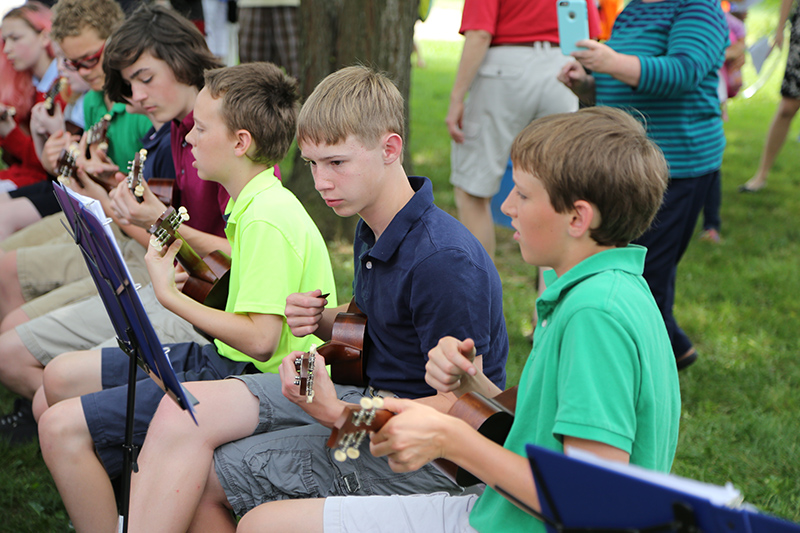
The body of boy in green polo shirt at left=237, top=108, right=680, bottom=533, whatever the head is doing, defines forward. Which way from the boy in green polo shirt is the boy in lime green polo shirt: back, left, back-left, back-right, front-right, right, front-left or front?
front-right

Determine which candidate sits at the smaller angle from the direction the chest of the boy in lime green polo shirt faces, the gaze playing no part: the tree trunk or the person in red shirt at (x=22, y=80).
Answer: the person in red shirt

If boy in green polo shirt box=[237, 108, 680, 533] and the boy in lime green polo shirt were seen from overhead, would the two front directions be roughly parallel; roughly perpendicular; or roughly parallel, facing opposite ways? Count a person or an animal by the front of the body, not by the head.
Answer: roughly parallel

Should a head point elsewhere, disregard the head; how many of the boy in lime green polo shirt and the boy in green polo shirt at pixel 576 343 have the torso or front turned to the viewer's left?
2

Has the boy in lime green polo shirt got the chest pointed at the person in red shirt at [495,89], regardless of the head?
no

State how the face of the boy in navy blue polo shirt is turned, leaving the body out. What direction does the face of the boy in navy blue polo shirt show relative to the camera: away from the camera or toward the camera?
toward the camera

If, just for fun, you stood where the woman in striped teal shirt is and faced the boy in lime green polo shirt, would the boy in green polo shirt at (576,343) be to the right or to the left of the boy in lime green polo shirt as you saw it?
left

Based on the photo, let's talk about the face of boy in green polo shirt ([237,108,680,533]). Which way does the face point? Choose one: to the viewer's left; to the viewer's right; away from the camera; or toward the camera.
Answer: to the viewer's left

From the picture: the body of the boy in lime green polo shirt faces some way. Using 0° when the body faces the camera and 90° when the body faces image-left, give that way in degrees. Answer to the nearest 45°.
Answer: approximately 90°

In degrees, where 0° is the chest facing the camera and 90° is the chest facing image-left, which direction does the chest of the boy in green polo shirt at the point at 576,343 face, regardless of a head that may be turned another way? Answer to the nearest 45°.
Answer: approximately 90°

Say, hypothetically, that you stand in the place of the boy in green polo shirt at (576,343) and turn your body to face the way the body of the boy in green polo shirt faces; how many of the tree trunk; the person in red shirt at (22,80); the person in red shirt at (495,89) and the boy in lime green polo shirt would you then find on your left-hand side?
0
